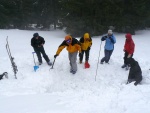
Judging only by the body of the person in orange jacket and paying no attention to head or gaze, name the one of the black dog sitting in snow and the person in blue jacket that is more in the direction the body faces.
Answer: the black dog sitting in snow

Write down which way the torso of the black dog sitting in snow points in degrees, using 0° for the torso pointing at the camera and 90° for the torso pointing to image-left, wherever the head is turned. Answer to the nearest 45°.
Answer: approximately 90°

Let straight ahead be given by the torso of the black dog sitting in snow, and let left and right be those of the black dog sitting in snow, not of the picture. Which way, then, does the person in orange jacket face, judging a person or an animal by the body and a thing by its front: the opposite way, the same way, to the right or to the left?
to the left

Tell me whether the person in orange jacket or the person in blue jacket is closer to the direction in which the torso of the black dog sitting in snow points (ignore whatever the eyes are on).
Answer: the person in orange jacket

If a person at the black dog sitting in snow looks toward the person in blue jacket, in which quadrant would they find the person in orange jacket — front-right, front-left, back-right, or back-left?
front-left

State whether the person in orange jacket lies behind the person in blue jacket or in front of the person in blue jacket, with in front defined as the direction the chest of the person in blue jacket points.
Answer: in front

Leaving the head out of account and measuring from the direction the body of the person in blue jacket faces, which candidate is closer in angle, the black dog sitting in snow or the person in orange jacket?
the person in orange jacket

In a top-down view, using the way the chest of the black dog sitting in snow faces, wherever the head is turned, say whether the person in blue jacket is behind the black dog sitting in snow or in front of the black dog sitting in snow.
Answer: in front

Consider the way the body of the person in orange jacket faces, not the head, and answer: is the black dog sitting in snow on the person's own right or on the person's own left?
on the person's own left

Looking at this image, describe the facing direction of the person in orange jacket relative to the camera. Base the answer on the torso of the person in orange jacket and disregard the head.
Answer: toward the camera

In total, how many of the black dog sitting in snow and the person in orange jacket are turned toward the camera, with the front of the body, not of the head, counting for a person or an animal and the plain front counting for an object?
1

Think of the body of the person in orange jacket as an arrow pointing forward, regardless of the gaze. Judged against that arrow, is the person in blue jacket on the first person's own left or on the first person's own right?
on the first person's own left

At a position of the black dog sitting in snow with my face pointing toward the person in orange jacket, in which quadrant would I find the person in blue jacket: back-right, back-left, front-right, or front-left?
front-right

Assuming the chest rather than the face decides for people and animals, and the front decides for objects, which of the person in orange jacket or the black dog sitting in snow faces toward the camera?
the person in orange jacket

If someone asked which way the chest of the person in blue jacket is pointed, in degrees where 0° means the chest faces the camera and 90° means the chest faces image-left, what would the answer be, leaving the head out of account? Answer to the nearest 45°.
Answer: approximately 45°

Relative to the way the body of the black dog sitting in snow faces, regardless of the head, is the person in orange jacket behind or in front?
in front
